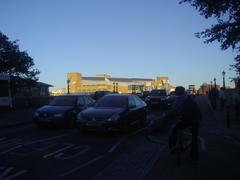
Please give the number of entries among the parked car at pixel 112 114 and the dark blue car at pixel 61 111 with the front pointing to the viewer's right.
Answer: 0

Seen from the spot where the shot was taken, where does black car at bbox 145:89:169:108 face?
facing the viewer and to the left of the viewer

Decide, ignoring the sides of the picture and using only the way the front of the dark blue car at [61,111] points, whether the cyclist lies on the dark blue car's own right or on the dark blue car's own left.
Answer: on the dark blue car's own left

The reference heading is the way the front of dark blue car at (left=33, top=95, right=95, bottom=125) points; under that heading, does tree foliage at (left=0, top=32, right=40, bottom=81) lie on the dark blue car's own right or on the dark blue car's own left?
on the dark blue car's own right

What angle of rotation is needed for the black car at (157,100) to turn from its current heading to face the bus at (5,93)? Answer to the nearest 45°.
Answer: approximately 90° to its right
